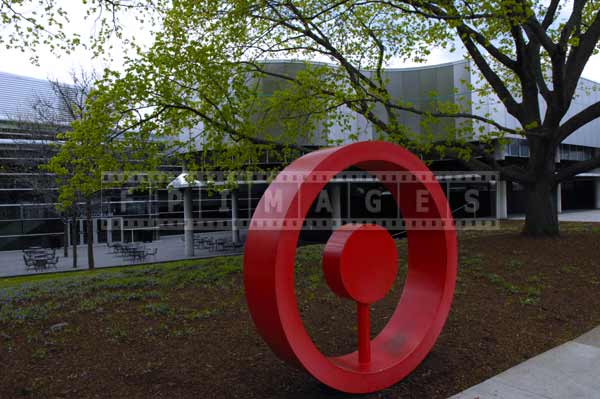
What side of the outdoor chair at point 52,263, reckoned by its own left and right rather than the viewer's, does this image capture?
left
